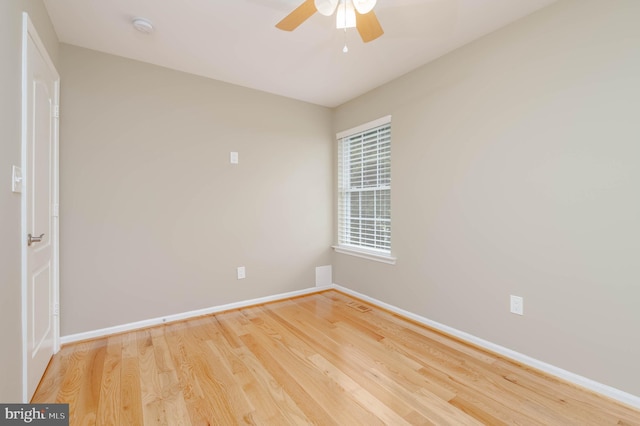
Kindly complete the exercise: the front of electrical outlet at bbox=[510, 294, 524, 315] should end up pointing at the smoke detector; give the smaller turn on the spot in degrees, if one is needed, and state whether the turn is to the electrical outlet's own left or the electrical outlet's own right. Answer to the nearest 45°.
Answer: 0° — it already faces it

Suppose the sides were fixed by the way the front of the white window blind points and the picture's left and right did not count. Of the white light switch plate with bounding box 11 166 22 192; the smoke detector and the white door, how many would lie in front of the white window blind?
3

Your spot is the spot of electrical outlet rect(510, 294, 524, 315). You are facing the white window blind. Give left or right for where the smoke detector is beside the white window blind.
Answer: left

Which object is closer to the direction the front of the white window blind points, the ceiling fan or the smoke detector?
the smoke detector

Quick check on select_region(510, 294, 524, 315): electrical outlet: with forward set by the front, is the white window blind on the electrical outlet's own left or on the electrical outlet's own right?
on the electrical outlet's own right

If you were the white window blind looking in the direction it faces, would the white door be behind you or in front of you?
in front

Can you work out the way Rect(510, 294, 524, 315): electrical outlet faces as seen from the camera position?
facing the viewer and to the left of the viewer

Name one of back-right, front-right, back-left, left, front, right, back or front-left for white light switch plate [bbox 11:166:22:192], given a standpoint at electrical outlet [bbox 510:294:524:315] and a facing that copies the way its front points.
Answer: front

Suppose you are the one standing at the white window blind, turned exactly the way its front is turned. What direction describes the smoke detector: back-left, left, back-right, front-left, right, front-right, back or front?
front

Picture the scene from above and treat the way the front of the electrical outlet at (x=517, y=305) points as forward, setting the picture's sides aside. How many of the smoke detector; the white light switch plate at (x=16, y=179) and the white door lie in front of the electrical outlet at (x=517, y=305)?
3

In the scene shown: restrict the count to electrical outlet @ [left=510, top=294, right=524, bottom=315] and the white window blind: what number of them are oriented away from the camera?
0

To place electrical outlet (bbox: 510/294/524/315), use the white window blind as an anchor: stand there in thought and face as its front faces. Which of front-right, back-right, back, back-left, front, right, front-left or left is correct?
left

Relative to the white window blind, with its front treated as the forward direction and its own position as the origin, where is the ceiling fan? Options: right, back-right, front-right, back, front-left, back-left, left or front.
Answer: front-left

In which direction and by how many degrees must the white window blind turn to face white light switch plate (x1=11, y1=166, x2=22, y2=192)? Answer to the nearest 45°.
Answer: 0° — it already faces it

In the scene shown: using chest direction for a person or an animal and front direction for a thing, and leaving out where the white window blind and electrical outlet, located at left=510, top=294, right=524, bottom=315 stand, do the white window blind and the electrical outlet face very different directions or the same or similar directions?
same or similar directions
